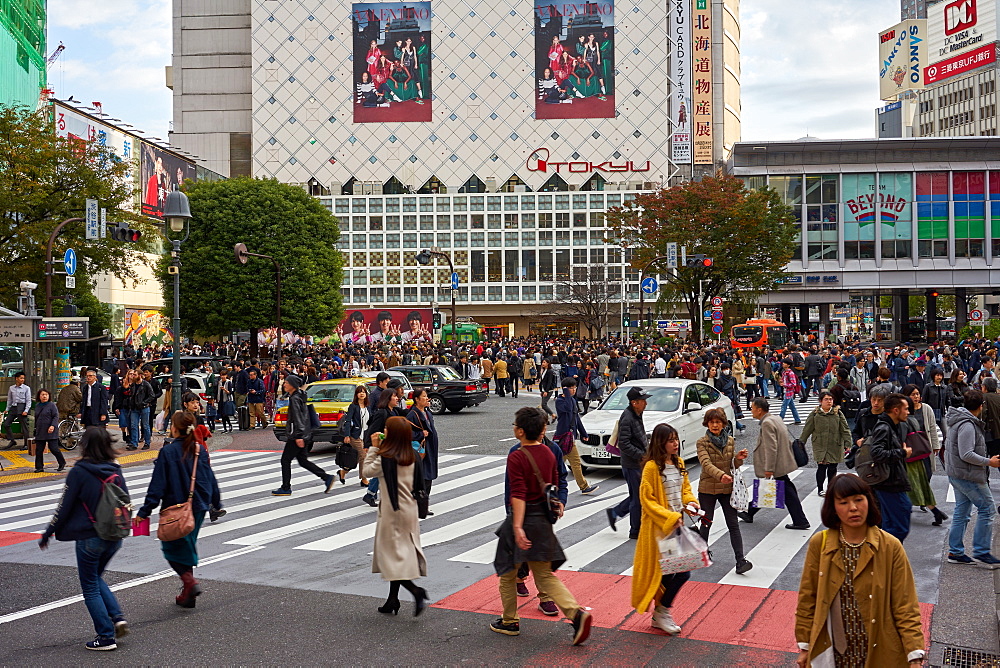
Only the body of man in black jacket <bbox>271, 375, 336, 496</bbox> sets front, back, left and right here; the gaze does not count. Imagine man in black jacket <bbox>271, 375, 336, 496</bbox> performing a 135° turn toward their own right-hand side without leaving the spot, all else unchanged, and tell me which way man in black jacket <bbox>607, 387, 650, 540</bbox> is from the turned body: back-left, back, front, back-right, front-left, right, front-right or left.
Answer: right

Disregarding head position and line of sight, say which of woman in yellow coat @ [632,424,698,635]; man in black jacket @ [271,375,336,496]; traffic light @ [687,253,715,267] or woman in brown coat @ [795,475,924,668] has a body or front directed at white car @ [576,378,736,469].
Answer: the traffic light

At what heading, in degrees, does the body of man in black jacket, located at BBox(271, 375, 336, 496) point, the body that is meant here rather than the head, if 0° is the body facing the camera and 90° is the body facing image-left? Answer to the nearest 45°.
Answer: approximately 90°

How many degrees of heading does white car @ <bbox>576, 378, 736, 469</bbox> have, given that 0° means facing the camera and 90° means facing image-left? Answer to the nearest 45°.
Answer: approximately 45°

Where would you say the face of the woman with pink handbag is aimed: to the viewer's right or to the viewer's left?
to the viewer's left

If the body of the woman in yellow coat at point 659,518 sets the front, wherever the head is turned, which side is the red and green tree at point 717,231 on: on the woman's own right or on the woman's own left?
on the woman's own left

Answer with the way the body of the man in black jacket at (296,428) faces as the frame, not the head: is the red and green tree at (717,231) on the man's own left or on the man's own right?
on the man's own right

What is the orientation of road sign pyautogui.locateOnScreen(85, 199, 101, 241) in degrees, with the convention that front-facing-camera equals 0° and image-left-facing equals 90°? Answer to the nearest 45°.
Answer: approximately 0°
